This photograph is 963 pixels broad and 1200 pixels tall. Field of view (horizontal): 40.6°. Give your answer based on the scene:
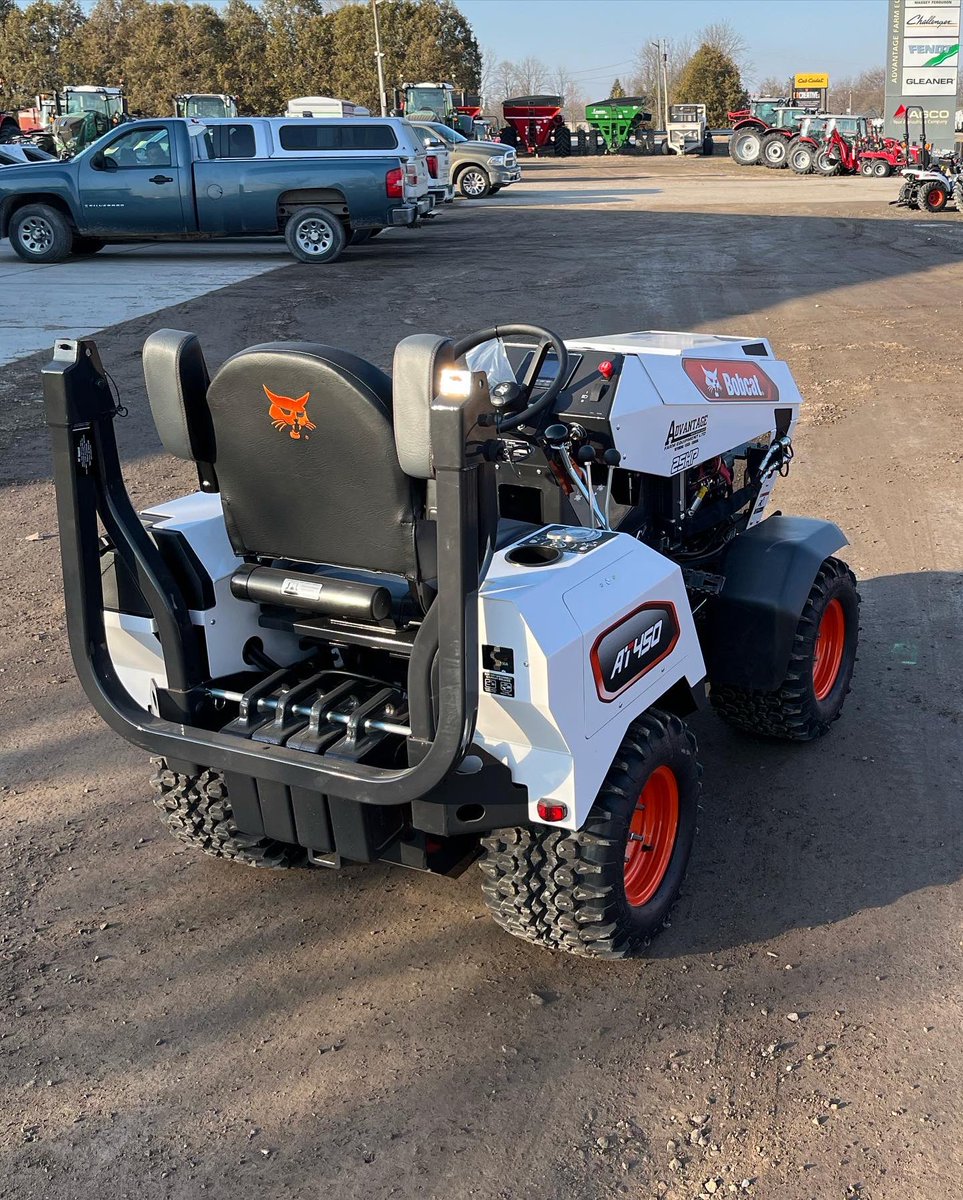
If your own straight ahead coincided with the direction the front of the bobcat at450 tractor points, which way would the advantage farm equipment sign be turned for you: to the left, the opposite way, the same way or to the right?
the opposite way

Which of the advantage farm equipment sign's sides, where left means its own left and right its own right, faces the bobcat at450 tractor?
front

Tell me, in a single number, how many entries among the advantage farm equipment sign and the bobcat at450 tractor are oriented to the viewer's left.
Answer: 0

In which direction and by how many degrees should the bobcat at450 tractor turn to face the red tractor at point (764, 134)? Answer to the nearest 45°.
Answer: approximately 45° to its left

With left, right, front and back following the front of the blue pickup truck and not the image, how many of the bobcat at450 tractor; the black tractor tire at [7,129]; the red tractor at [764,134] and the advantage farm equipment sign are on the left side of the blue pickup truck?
1

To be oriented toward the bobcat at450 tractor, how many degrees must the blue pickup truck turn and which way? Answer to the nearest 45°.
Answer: approximately 90° to its left

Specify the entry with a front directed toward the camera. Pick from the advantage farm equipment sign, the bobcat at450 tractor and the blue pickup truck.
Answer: the advantage farm equipment sign

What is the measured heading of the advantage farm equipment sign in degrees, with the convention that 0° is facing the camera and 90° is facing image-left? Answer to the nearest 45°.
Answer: approximately 0°

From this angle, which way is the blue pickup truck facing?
to the viewer's left

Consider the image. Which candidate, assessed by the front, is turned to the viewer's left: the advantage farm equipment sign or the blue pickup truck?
the blue pickup truck

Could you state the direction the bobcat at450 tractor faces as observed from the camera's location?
facing away from the viewer and to the right of the viewer

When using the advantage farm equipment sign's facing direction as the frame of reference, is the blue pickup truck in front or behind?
in front

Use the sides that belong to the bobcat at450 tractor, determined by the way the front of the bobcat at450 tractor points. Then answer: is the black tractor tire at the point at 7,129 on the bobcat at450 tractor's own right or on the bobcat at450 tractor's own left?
on the bobcat at450 tractor's own left
